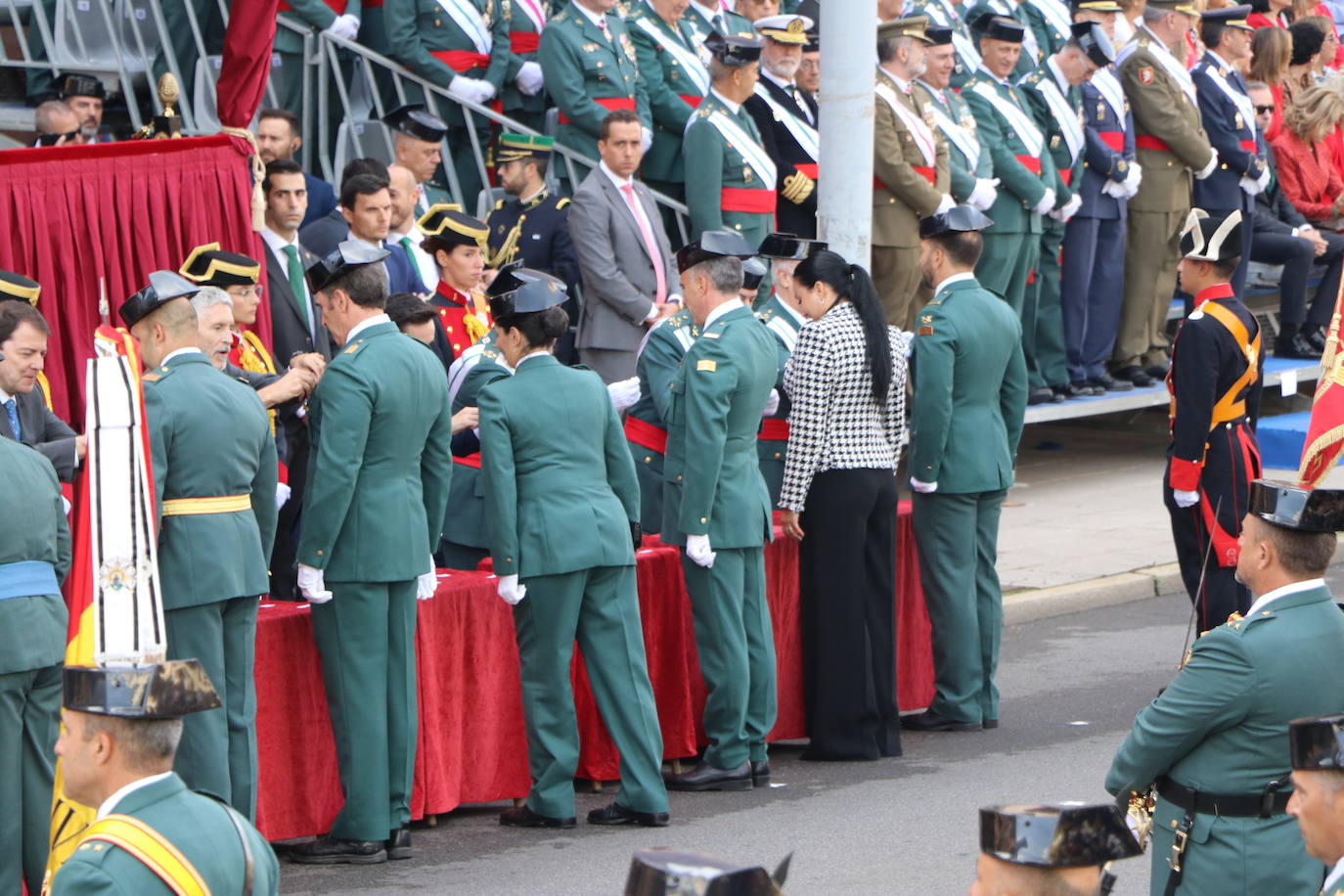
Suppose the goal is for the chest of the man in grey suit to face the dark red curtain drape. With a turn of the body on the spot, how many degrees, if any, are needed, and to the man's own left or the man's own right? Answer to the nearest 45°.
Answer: approximately 90° to the man's own right

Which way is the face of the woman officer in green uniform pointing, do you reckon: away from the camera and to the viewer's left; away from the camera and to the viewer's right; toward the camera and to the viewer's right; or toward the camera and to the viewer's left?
away from the camera and to the viewer's left

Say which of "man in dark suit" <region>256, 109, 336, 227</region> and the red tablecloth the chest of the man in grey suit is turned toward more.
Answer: the red tablecloth

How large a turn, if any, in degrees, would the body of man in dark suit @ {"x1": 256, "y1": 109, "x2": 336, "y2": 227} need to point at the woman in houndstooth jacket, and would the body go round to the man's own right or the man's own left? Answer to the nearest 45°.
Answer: approximately 90° to the man's own left

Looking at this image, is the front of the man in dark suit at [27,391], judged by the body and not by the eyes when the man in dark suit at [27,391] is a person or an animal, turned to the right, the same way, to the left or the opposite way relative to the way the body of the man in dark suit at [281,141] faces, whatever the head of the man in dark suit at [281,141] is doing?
to the left

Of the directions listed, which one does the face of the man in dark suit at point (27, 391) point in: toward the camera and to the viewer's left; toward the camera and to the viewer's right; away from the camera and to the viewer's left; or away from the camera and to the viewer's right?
toward the camera and to the viewer's right

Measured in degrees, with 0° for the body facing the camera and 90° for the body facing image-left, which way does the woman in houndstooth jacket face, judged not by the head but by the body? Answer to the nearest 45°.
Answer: approximately 135°

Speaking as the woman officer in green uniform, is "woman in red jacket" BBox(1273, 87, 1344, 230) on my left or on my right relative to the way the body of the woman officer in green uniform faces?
on my right

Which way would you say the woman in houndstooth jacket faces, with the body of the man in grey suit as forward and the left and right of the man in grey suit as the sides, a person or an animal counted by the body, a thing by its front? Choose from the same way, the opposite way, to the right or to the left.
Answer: the opposite way

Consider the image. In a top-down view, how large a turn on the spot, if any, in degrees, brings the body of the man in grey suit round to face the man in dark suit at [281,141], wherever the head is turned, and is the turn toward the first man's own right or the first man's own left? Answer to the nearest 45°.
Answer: approximately 135° to the first man's own right

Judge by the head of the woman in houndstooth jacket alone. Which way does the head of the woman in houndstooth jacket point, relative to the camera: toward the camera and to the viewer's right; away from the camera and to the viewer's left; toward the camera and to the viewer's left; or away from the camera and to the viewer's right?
away from the camera and to the viewer's left

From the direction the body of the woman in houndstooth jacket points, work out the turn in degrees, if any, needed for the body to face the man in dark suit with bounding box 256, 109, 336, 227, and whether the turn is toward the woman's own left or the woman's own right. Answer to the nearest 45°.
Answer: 0° — they already face them
